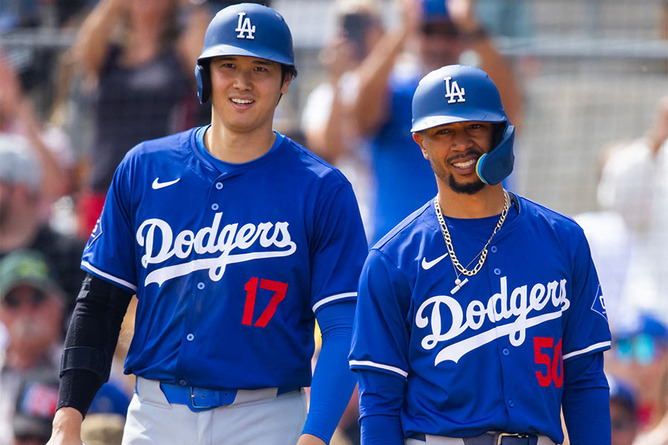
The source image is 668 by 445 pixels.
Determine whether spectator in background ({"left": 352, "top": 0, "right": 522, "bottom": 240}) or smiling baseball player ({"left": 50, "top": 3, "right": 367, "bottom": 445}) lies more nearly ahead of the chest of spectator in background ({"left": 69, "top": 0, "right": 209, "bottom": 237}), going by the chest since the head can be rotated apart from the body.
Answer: the smiling baseball player

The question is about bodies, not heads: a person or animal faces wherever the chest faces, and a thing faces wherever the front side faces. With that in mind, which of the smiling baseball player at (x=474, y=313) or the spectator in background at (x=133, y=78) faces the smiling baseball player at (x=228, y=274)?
the spectator in background

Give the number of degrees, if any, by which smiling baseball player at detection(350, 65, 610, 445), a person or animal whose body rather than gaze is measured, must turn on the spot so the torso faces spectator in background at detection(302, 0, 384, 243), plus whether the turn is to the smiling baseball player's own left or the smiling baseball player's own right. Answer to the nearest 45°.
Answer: approximately 180°

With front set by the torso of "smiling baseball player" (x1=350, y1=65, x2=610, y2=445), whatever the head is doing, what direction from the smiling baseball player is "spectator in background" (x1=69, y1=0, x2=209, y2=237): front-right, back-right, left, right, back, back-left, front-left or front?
back-right

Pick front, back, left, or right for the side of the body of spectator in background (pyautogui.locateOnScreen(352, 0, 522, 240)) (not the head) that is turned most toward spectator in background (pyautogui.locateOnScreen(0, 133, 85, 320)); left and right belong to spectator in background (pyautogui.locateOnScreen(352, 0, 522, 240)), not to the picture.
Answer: right

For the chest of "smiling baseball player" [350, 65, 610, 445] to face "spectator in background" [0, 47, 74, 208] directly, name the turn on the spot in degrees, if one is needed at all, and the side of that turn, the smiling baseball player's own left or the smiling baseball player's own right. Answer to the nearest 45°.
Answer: approximately 135° to the smiling baseball player's own right
